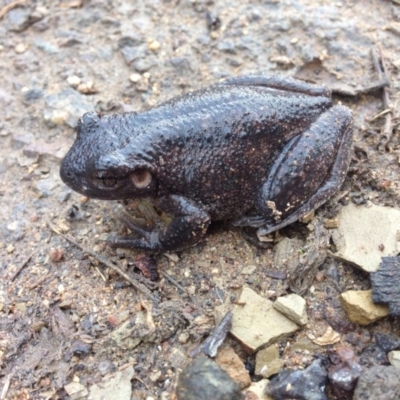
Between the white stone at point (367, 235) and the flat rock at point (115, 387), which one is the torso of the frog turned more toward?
the flat rock

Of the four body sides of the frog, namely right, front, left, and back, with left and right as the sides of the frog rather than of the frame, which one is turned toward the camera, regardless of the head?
left

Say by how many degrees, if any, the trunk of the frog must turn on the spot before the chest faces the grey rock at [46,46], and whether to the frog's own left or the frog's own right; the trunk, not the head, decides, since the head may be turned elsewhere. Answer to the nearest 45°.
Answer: approximately 45° to the frog's own right

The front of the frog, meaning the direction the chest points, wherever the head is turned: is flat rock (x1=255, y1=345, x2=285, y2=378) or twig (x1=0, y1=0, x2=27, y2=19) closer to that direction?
the twig

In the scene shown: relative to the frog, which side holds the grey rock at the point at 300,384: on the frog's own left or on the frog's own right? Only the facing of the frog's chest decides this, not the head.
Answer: on the frog's own left

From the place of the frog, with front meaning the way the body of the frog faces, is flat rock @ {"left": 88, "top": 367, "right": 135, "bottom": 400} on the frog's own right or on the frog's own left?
on the frog's own left

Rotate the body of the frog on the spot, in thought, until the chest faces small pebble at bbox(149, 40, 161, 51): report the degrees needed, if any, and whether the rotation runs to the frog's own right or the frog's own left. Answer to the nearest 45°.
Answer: approximately 90° to the frog's own right

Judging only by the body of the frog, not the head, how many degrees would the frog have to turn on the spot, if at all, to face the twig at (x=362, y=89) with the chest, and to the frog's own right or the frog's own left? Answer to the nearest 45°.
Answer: approximately 135° to the frog's own right

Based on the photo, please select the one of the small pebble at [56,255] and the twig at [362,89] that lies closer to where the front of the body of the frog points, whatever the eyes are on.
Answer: the small pebble

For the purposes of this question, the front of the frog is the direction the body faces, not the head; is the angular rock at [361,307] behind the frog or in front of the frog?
behind

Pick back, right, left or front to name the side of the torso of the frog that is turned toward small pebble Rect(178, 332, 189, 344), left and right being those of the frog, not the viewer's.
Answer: left

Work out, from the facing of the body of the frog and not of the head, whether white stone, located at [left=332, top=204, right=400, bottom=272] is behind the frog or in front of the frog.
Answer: behind
